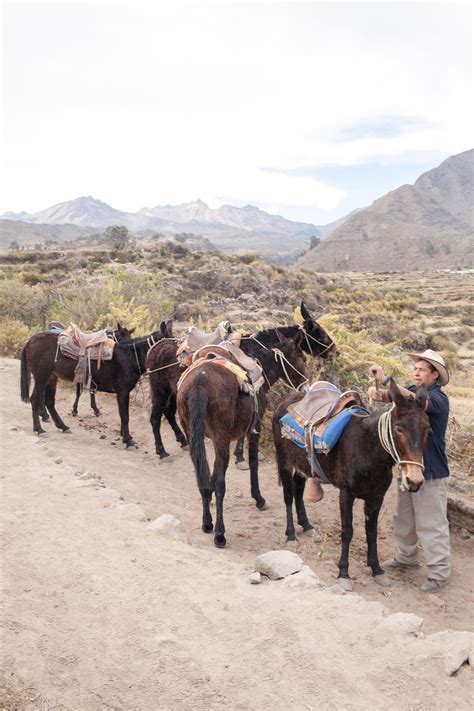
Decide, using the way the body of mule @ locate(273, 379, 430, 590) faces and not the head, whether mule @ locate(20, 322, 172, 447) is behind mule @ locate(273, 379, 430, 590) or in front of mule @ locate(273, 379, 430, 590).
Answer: behind

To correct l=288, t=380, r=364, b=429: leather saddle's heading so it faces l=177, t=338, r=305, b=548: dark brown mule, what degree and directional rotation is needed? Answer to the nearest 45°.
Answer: approximately 135° to its right

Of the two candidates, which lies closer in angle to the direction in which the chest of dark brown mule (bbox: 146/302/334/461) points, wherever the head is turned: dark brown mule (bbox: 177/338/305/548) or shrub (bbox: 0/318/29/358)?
the dark brown mule

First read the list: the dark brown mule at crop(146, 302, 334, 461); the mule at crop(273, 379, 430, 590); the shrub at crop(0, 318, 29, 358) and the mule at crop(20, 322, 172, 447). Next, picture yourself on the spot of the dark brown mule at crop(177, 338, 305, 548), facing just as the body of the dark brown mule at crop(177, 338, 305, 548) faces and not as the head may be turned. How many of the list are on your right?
1

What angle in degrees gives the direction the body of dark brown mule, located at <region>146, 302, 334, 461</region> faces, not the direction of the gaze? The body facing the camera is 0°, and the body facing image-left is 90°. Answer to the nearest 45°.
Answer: approximately 270°

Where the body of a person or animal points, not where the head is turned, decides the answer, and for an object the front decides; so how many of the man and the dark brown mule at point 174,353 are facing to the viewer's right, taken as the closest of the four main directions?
1

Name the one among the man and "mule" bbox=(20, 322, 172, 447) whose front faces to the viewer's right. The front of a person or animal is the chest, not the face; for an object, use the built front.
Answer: the mule

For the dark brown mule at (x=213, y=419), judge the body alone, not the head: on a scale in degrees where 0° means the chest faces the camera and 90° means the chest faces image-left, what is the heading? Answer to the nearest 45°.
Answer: approximately 225°

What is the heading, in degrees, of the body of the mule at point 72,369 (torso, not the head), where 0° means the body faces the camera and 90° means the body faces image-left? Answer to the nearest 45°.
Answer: approximately 270°

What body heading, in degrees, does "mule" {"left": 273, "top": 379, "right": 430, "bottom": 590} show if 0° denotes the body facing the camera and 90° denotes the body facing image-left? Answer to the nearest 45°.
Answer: approximately 315°

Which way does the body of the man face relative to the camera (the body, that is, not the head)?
to the viewer's left
